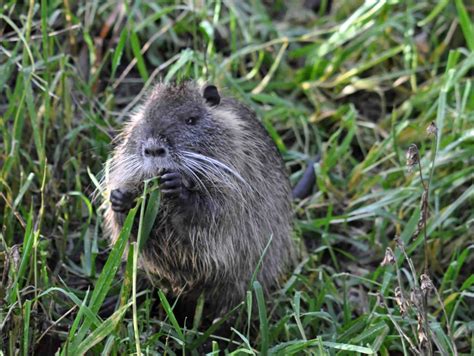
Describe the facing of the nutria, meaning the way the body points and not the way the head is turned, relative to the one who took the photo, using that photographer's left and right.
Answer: facing the viewer and to the left of the viewer
